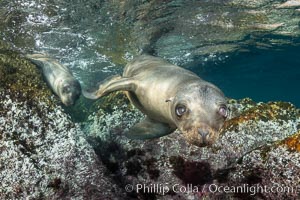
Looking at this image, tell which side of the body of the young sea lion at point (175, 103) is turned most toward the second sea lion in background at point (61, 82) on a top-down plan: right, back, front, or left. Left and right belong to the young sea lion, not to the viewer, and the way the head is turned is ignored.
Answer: back

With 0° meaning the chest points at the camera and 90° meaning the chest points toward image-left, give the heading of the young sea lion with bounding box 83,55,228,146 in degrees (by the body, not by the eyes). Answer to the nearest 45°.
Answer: approximately 315°
